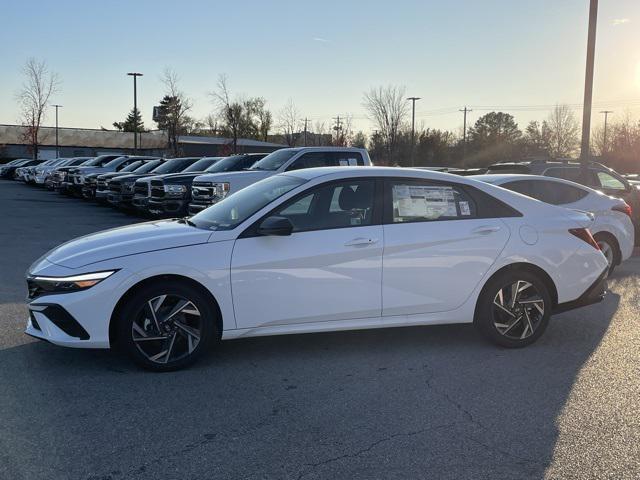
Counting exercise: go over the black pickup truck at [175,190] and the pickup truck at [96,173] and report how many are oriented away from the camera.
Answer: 0

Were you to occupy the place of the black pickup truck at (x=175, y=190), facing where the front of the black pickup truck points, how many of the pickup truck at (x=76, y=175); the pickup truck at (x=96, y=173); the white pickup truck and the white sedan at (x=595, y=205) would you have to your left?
2

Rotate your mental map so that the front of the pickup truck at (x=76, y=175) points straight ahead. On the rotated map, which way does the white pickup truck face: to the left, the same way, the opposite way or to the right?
the same way

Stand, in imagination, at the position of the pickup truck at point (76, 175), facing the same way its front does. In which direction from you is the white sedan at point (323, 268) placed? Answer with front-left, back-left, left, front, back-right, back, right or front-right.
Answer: front-left

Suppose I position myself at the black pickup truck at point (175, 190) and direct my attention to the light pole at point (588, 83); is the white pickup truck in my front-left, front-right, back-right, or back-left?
front-right

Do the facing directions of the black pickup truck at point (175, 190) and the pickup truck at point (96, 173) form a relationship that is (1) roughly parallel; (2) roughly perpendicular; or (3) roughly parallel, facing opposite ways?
roughly parallel

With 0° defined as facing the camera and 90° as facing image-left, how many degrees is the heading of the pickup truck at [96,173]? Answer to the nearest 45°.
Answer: approximately 45°

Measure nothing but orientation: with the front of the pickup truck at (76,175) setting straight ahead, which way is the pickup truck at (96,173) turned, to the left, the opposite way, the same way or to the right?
the same way

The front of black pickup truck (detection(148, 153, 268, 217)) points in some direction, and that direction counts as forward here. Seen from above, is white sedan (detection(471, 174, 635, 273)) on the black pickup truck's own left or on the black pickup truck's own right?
on the black pickup truck's own left

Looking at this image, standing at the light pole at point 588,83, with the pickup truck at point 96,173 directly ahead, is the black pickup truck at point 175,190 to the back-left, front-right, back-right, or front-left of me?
front-left

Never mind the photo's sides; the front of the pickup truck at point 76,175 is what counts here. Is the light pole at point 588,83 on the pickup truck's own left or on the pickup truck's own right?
on the pickup truck's own left

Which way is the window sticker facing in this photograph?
toward the camera

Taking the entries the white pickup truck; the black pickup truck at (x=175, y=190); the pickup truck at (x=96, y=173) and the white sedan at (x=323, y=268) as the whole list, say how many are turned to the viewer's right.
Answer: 0
